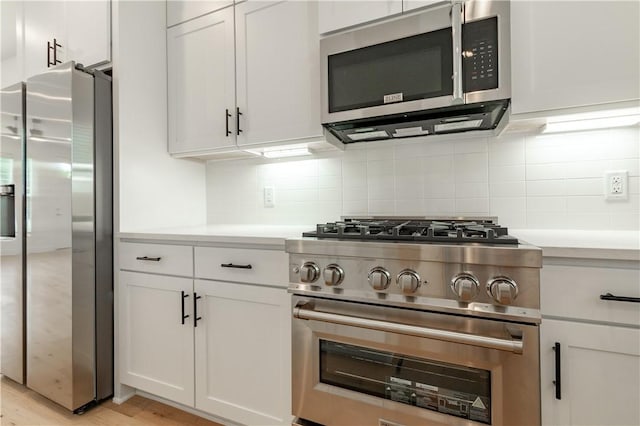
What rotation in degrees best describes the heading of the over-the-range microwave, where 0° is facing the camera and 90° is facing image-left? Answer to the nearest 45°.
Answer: approximately 0°

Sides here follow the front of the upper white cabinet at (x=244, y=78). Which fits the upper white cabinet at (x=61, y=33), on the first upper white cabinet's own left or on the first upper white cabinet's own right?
on the first upper white cabinet's own right

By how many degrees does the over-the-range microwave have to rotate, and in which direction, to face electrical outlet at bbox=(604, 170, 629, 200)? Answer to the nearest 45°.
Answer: approximately 90° to its left

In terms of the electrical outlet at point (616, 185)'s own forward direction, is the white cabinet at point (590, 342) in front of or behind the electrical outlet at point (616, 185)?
in front

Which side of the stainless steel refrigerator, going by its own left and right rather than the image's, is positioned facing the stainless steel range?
left

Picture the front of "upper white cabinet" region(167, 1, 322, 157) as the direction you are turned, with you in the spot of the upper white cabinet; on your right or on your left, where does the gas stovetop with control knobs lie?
on your left

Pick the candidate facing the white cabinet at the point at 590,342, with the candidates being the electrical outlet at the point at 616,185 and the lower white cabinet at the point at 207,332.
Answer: the electrical outlet

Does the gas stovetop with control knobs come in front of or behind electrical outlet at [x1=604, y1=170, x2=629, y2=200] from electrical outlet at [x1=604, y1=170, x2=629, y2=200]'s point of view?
in front

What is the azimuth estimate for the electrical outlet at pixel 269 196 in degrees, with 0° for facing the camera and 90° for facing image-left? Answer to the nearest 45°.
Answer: approximately 45°

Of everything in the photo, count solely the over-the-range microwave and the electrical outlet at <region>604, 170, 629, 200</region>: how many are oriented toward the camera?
2

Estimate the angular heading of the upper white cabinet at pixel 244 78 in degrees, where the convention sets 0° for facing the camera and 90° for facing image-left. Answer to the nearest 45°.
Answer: approximately 45°

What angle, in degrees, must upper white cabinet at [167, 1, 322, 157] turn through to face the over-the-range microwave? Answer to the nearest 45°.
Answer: approximately 90° to its left
